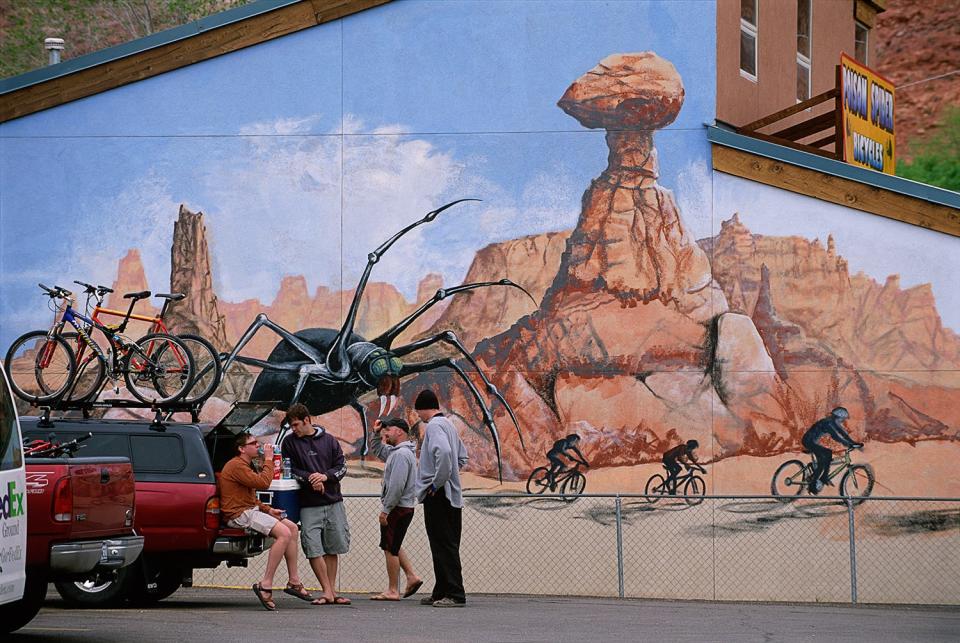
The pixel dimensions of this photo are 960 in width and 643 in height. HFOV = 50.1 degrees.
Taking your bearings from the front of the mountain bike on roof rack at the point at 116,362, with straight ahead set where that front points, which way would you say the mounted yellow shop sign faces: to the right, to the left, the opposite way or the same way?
to the left

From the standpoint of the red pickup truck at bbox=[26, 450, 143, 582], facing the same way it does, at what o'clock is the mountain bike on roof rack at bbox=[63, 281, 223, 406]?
The mountain bike on roof rack is roughly at 2 o'clock from the red pickup truck.

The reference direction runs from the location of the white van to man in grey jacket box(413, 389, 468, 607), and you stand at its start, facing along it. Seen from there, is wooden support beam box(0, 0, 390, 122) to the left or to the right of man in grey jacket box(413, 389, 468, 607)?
left

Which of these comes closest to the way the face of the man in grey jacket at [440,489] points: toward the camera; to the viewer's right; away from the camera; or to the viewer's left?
to the viewer's left

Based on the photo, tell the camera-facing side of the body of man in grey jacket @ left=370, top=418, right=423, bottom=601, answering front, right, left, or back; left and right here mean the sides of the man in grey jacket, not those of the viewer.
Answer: left

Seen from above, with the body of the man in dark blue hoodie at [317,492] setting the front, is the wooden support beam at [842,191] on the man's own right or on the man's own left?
on the man's own left

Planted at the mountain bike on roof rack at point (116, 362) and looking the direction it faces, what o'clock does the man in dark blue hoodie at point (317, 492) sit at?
The man in dark blue hoodie is roughly at 6 o'clock from the mountain bike on roof rack.

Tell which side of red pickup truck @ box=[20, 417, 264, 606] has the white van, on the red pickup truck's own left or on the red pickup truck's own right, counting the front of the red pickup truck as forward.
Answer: on the red pickup truck's own left

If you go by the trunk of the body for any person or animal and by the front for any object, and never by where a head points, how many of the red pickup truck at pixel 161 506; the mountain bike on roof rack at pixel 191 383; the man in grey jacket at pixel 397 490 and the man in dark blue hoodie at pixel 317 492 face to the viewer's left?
3

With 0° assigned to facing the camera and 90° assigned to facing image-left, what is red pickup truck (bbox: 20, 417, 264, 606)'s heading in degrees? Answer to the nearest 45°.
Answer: approximately 90°

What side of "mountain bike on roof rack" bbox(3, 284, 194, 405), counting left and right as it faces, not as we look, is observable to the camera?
left
